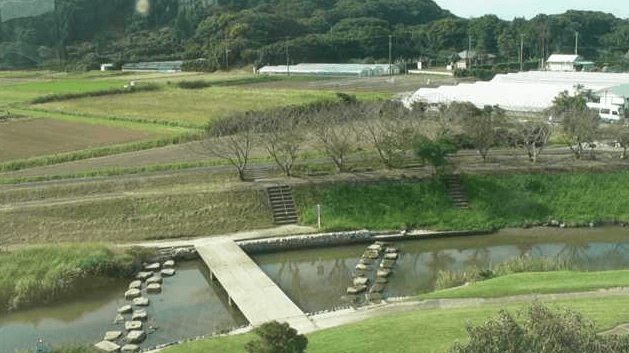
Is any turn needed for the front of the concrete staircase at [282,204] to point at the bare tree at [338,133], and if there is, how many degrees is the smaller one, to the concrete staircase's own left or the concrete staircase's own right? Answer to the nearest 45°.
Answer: approximately 135° to the concrete staircase's own left

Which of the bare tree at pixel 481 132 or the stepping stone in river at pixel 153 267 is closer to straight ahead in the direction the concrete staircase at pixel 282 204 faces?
the stepping stone in river

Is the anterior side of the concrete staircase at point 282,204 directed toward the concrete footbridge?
yes

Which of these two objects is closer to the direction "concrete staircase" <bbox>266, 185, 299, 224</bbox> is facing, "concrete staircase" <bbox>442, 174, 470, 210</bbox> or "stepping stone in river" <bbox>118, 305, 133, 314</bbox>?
the stepping stone in river

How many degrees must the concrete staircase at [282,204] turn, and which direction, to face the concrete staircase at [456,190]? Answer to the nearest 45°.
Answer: approximately 90° to its left

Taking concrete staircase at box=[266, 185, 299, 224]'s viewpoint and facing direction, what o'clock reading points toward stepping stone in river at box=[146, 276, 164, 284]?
The stepping stone in river is roughly at 1 o'clock from the concrete staircase.

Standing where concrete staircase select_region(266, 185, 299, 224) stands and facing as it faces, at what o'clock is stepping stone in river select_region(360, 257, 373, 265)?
The stepping stone in river is roughly at 11 o'clock from the concrete staircase.

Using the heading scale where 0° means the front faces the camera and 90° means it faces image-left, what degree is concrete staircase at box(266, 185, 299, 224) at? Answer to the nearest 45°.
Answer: approximately 0°

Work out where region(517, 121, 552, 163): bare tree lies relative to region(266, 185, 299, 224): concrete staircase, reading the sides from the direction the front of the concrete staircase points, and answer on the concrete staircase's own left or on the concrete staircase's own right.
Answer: on the concrete staircase's own left

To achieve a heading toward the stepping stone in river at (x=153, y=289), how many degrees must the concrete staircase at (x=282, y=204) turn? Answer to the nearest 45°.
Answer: approximately 45° to its right

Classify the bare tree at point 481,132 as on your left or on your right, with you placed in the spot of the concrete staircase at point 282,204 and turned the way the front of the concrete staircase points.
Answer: on your left
